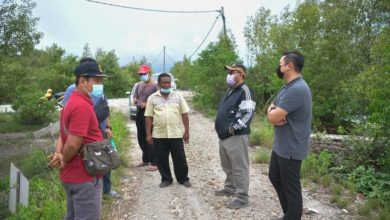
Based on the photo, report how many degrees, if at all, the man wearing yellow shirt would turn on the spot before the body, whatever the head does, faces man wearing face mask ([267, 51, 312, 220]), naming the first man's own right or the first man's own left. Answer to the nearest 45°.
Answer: approximately 45° to the first man's own left

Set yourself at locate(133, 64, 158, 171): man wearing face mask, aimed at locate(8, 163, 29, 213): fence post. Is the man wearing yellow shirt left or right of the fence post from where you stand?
left

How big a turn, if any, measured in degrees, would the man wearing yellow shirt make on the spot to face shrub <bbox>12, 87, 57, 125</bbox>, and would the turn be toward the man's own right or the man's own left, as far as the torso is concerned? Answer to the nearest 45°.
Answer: approximately 135° to the man's own right

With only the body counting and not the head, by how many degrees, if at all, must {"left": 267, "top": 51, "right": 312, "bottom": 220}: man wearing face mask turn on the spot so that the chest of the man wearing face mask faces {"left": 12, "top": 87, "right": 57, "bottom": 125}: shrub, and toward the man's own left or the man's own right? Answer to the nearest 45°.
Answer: approximately 45° to the man's own right

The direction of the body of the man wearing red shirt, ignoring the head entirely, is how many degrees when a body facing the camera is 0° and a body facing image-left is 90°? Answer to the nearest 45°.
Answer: approximately 270°

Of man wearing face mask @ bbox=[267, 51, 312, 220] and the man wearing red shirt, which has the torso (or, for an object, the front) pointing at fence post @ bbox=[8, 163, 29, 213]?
the man wearing face mask

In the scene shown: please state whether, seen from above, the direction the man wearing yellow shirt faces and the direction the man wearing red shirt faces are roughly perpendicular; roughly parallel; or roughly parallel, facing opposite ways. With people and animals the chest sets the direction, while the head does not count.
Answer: roughly perpendicular

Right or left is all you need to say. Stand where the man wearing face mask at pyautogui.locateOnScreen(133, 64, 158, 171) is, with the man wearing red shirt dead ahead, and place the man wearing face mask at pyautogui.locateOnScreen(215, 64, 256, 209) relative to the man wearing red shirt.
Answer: left

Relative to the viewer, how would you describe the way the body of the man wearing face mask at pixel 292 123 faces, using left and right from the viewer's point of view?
facing to the left of the viewer
